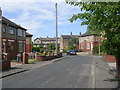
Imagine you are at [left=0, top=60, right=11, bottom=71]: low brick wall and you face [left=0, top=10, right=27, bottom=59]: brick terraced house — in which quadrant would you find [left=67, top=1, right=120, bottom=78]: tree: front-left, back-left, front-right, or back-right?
back-right

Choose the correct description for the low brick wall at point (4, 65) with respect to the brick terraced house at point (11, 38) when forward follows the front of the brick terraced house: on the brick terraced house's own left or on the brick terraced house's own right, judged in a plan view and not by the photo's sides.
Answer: on the brick terraced house's own right

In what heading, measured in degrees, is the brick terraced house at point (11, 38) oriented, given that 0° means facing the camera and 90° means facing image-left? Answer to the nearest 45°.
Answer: approximately 315°

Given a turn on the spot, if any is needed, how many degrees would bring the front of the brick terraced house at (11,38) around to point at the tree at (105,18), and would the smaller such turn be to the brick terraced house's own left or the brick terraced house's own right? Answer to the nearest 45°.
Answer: approximately 45° to the brick terraced house's own right
